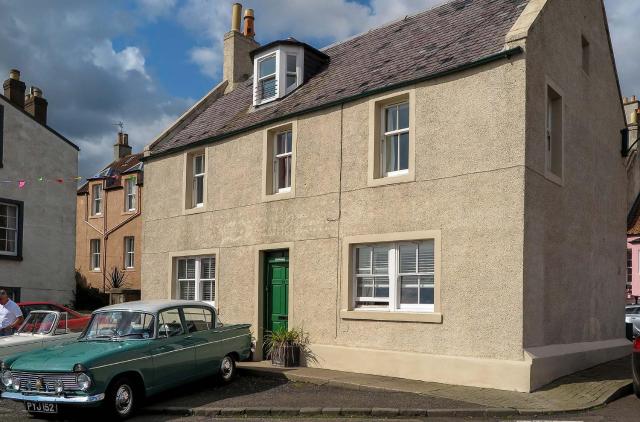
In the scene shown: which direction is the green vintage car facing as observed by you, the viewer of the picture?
facing the viewer and to the left of the viewer

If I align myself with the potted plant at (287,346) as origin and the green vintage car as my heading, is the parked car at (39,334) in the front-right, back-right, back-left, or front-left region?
front-right

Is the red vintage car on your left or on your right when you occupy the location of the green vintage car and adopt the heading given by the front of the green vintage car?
on your right

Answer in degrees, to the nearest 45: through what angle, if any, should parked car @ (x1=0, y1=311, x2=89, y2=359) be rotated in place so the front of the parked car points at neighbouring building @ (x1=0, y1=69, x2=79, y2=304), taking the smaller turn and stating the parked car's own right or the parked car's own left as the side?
approximately 135° to the parked car's own right

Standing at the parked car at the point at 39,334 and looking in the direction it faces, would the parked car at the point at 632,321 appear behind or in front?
behind

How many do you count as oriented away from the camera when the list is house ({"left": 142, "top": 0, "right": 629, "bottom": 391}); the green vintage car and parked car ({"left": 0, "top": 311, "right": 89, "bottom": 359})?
0

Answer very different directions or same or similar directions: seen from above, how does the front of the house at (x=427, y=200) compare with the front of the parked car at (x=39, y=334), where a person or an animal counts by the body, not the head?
same or similar directions

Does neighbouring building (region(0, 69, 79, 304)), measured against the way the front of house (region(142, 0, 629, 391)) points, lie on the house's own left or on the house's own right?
on the house's own right

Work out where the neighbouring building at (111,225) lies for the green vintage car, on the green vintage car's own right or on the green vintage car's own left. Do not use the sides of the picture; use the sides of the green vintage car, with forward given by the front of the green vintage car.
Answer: on the green vintage car's own right

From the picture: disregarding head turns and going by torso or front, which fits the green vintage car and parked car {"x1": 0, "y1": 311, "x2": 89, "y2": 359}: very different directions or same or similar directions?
same or similar directions

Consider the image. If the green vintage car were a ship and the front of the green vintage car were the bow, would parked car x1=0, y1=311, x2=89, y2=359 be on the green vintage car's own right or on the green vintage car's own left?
on the green vintage car's own right
